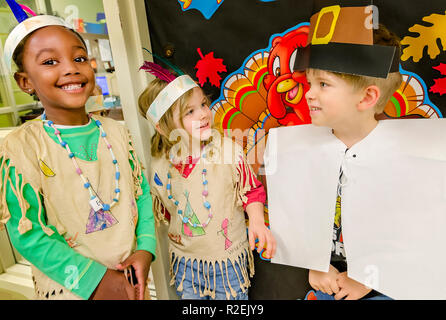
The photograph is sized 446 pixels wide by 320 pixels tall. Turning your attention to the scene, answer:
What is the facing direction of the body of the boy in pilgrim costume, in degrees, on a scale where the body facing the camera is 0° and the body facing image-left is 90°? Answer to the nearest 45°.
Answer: approximately 45°

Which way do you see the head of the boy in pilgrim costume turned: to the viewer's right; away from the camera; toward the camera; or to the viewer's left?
to the viewer's left
